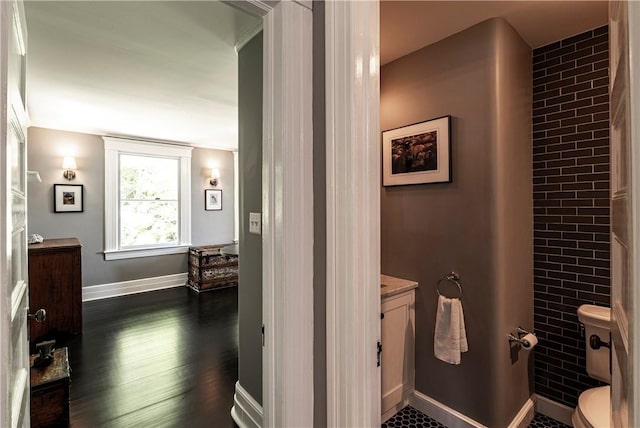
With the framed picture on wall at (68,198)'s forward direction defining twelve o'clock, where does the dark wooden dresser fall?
The dark wooden dresser is roughly at 12 o'clock from the framed picture on wall.

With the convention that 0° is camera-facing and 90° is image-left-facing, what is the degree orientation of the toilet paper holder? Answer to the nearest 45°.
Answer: approximately 315°

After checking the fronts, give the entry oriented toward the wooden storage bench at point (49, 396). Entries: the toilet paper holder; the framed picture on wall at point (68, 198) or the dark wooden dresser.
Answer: the framed picture on wall

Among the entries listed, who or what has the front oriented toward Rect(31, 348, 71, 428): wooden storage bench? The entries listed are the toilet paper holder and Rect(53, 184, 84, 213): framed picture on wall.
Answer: the framed picture on wall

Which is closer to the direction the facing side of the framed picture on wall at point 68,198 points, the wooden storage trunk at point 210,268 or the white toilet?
the white toilet

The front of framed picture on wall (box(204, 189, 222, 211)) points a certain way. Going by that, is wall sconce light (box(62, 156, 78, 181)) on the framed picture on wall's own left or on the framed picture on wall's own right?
on the framed picture on wall's own right

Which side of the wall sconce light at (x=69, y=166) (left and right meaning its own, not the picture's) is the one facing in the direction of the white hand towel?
front

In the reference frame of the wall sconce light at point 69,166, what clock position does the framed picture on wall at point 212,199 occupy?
The framed picture on wall is roughly at 9 o'clock from the wall sconce light.

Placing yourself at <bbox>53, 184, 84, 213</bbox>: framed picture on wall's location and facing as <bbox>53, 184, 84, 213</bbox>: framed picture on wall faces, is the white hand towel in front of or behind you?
in front

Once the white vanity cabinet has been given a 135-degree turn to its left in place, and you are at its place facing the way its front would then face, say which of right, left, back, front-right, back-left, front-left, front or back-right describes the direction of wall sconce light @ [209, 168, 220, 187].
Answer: front-left

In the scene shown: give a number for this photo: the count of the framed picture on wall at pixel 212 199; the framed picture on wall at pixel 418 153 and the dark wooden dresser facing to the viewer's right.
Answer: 1

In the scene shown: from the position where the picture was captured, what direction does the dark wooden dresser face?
facing to the right of the viewer

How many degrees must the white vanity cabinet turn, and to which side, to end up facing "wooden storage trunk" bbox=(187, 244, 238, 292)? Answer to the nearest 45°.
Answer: approximately 180°

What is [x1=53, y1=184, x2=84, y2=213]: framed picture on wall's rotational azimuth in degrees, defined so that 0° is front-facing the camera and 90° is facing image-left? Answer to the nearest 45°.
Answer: approximately 0°
